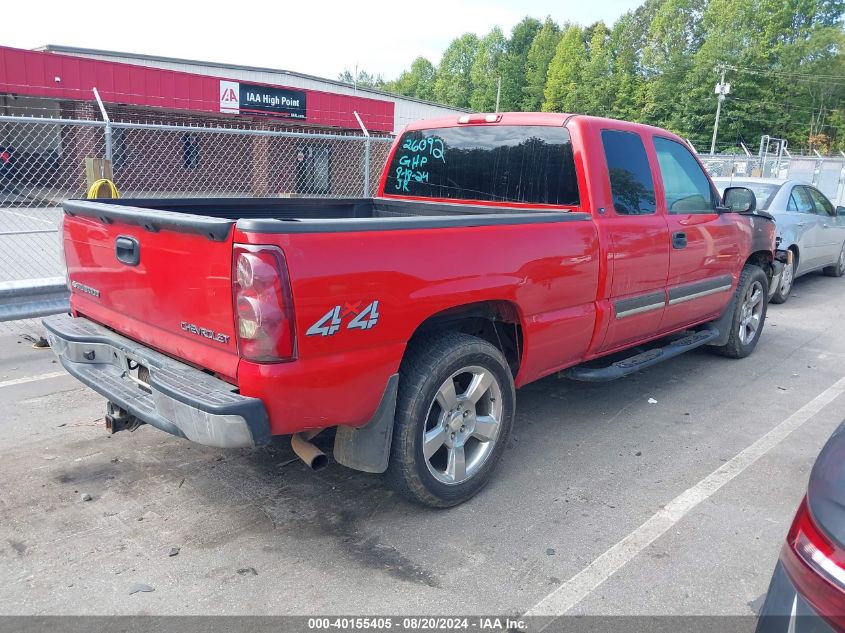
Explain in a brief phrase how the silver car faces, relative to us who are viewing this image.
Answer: facing away from the viewer and to the right of the viewer

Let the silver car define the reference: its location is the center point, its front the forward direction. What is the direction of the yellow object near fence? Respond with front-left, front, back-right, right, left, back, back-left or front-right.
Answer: back

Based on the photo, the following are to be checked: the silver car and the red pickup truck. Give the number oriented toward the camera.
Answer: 0

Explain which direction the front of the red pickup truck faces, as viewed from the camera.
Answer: facing away from the viewer and to the right of the viewer

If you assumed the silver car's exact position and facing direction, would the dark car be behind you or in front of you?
behind

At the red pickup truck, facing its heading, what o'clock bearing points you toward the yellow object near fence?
The yellow object near fence is roughly at 9 o'clock from the red pickup truck.

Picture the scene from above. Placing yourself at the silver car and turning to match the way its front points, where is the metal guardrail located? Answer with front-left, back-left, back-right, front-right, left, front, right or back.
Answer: back

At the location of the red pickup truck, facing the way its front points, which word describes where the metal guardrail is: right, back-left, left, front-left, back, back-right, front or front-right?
left

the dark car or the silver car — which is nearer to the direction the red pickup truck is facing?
the silver car
